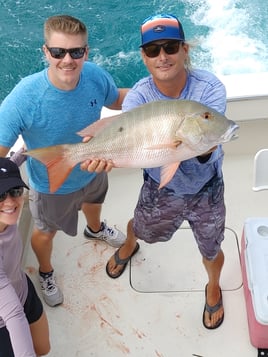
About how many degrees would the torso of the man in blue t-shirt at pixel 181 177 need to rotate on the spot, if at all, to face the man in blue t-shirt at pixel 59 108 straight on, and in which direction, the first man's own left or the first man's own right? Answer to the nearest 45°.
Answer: approximately 90° to the first man's own right

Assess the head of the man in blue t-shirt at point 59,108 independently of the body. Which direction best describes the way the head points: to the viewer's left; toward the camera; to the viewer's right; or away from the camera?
toward the camera

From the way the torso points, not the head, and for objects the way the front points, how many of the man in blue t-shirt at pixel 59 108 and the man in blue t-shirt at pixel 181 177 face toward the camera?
2

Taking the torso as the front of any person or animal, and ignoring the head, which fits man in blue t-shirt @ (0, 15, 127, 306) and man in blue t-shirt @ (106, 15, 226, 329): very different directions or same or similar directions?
same or similar directions

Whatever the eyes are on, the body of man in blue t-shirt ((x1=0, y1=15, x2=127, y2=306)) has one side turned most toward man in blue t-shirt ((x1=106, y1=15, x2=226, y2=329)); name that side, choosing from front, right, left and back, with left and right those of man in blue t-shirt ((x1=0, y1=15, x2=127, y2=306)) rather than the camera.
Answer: left

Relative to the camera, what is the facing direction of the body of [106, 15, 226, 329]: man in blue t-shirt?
toward the camera
